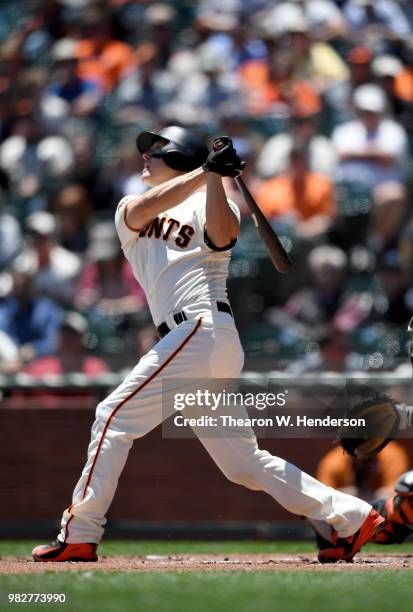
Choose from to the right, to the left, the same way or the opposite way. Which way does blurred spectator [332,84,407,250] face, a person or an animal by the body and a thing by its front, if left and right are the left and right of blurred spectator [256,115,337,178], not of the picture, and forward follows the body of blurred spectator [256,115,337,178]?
the same way

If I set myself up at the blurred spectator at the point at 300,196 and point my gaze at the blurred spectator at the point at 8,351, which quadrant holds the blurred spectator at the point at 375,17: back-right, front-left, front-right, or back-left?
back-right

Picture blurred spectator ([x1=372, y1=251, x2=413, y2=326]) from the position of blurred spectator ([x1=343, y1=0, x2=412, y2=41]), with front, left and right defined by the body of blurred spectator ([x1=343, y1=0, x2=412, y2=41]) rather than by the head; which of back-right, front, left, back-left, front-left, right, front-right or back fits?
front

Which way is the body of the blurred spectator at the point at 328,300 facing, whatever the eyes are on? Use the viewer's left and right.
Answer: facing the viewer

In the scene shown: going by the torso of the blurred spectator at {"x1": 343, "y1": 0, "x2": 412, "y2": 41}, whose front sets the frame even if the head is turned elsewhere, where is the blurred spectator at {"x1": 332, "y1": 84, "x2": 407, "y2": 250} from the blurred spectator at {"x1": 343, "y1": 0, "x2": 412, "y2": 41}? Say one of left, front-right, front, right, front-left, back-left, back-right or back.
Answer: front

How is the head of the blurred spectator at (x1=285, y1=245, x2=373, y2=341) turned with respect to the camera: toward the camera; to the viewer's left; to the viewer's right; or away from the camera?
toward the camera

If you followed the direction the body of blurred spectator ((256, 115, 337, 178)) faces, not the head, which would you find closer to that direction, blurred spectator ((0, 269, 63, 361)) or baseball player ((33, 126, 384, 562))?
the baseball player

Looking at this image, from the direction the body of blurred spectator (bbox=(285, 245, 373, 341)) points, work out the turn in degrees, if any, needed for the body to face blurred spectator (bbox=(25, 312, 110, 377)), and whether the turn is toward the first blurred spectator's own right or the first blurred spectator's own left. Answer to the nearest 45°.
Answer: approximately 90° to the first blurred spectator's own right

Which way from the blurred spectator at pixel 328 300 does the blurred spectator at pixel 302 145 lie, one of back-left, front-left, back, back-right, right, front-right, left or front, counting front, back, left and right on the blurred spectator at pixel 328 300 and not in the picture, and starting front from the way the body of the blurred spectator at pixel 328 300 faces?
back

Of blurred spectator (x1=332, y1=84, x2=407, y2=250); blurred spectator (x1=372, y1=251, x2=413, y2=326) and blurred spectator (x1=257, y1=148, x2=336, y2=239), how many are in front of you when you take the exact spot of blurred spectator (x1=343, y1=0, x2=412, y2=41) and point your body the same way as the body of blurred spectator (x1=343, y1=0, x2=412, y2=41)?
3

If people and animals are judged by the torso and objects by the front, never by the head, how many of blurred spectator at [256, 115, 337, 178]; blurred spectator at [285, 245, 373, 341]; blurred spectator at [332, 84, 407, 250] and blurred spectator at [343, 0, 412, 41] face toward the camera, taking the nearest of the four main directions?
4

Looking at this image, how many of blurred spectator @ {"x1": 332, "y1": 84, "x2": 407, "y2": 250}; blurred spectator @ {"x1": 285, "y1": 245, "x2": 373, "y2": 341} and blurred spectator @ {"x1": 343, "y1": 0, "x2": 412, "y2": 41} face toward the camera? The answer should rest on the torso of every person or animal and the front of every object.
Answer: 3

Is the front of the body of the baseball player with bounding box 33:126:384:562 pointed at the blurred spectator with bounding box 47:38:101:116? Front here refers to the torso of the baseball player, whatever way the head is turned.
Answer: no

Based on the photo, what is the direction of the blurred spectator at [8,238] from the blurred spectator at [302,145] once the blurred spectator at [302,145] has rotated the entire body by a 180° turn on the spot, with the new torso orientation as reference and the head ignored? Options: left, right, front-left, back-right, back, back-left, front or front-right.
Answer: left

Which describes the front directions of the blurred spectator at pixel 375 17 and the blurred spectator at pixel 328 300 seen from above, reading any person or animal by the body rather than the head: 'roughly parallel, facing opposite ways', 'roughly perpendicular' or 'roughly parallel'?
roughly parallel

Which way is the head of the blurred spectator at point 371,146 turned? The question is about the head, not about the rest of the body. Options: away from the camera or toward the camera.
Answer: toward the camera

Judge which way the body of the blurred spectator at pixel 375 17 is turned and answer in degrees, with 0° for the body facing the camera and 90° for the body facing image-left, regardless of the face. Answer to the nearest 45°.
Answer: approximately 0°

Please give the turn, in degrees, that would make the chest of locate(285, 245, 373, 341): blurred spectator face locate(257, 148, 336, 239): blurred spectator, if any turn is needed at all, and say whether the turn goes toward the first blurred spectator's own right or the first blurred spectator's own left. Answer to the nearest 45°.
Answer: approximately 180°

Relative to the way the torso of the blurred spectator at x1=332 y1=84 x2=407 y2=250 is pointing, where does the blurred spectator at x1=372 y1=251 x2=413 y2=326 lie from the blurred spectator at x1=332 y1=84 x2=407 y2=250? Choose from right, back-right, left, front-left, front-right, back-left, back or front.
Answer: front

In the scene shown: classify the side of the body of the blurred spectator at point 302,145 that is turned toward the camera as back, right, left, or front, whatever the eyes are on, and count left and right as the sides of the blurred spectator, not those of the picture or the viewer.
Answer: front
